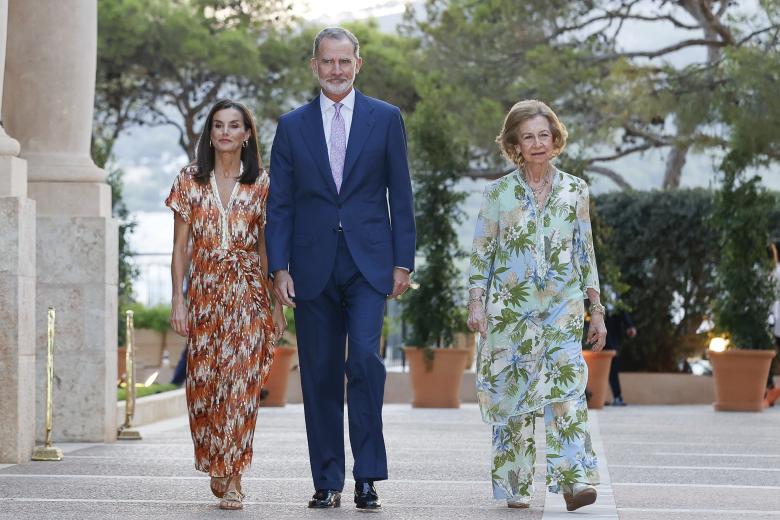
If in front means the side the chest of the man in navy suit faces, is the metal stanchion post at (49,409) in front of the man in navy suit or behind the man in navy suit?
behind

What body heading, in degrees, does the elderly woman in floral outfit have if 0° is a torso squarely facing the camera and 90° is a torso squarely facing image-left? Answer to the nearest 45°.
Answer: approximately 0°

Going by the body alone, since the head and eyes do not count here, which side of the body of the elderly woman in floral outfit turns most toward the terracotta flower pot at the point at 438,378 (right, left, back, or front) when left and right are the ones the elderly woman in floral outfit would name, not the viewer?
back
